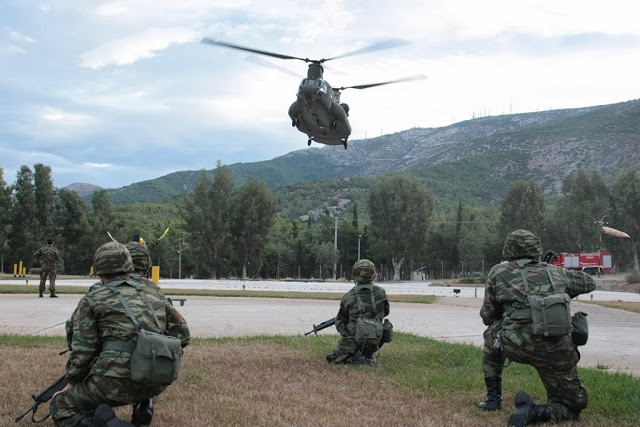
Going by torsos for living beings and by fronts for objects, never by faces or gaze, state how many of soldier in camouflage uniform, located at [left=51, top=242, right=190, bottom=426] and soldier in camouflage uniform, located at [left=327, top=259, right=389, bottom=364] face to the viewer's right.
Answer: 0

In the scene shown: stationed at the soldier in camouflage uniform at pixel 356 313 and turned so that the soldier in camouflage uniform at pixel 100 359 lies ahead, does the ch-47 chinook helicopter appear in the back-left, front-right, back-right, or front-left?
back-right

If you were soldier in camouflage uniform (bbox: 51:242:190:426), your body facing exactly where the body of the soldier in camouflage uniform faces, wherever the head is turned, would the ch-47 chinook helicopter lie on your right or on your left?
on your right

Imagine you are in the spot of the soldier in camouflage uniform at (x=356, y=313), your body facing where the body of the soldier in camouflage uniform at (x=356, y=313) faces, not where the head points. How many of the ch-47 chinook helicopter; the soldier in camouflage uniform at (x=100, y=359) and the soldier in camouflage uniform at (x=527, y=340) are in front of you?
1

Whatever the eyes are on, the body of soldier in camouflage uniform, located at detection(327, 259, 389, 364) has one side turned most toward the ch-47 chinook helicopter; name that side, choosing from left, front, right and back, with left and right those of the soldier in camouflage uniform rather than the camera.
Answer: front

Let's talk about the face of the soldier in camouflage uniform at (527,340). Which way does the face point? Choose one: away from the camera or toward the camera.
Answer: away from the camera

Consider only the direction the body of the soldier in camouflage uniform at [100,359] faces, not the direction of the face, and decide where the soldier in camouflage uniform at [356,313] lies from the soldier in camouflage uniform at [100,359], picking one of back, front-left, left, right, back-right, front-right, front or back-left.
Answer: right

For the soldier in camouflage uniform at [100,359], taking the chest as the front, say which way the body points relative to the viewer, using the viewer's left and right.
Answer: facing away from the viewer and to the left of the viewer

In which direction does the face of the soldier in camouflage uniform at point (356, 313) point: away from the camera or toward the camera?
away from the camera

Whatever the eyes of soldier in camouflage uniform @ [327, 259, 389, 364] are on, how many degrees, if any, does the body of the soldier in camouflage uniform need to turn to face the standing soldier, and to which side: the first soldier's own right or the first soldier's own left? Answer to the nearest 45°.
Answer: approximately 45° to the first soldier's own left

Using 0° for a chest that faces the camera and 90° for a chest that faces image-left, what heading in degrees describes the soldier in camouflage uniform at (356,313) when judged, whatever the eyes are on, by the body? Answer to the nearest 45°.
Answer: approximately 180°

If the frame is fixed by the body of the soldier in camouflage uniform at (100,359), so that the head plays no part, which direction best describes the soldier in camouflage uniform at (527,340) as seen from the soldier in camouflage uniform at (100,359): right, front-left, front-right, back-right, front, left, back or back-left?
back-right

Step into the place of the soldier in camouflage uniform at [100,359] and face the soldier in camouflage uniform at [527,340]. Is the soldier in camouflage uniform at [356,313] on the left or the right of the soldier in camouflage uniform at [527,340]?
left

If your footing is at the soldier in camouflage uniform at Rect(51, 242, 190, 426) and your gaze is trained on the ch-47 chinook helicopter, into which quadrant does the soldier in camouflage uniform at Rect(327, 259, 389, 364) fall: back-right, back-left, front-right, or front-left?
front-right
